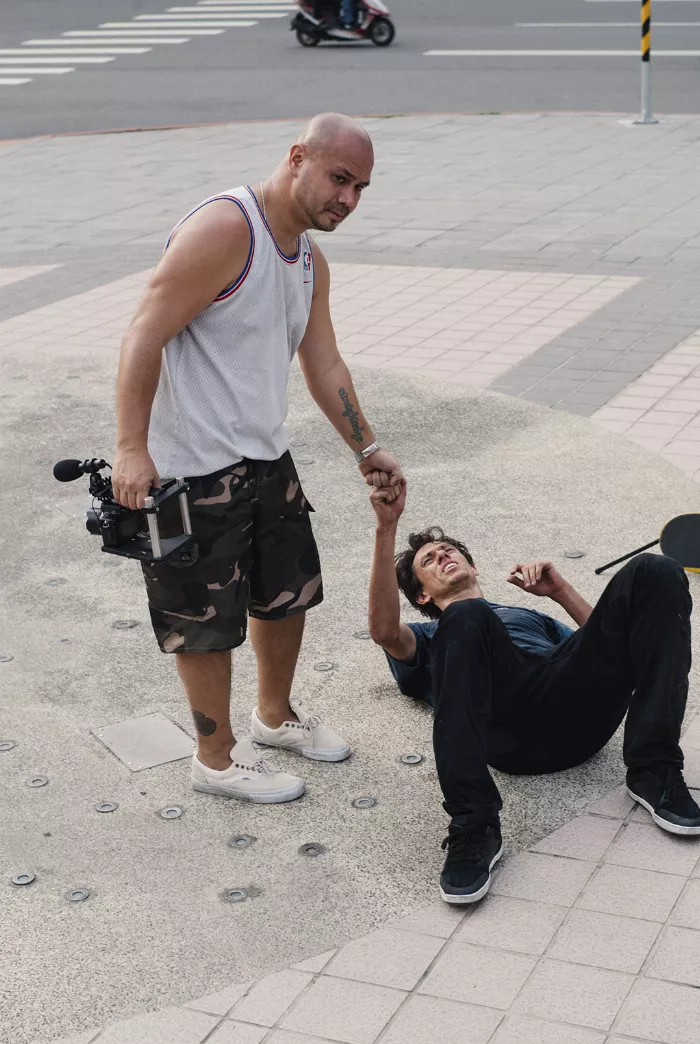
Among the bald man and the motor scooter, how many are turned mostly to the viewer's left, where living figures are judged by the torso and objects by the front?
0

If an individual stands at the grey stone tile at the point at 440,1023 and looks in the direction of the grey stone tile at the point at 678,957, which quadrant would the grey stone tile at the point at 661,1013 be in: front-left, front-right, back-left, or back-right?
front-right

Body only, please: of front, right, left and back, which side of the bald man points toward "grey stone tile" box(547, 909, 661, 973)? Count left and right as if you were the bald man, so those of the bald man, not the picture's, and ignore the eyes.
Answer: front

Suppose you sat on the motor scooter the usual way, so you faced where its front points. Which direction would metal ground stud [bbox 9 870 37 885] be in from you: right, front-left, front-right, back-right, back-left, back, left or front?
right

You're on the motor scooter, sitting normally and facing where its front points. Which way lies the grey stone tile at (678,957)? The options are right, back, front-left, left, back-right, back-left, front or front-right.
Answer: right

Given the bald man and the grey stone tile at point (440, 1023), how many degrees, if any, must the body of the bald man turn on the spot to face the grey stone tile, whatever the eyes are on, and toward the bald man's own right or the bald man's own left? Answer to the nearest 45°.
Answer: approximately 45° to the bald man's own right

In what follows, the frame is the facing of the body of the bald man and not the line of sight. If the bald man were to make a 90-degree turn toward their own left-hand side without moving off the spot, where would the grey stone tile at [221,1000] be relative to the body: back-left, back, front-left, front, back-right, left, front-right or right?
back-right

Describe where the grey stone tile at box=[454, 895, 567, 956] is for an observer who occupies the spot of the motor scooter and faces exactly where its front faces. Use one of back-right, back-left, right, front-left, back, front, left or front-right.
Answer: right

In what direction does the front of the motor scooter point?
to the viewer's right

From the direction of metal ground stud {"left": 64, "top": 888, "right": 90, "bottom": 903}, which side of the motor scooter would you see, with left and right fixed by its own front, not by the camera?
right

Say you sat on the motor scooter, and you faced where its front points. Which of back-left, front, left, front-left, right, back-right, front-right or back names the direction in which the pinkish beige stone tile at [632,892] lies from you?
right

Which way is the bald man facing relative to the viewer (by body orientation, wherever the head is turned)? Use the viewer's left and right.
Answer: facing the viewer and to the right of the viewer

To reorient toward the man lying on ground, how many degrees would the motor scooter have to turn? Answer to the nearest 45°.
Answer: approximately 90° to its right

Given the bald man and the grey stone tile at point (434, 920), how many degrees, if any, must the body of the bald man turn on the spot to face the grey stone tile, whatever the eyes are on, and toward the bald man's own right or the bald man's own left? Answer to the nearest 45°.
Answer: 0° — they already face it

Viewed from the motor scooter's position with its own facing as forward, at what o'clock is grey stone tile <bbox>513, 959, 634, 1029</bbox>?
The grey stone tile is roughly at 3 o'clock from the motor scooter.

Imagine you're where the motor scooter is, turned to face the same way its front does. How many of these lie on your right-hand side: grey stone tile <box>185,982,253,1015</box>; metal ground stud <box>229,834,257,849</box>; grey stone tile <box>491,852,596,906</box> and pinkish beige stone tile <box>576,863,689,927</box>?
4
